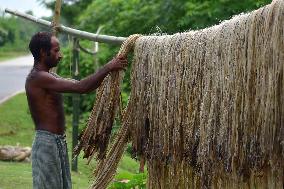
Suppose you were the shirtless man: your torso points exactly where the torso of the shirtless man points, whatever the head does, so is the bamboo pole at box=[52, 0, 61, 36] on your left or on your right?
on your left

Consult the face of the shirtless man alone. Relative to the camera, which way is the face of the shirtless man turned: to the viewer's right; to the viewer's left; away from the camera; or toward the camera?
to the viewer's right

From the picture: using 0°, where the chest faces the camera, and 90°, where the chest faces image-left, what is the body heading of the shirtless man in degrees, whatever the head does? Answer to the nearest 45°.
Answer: approximately 270°
